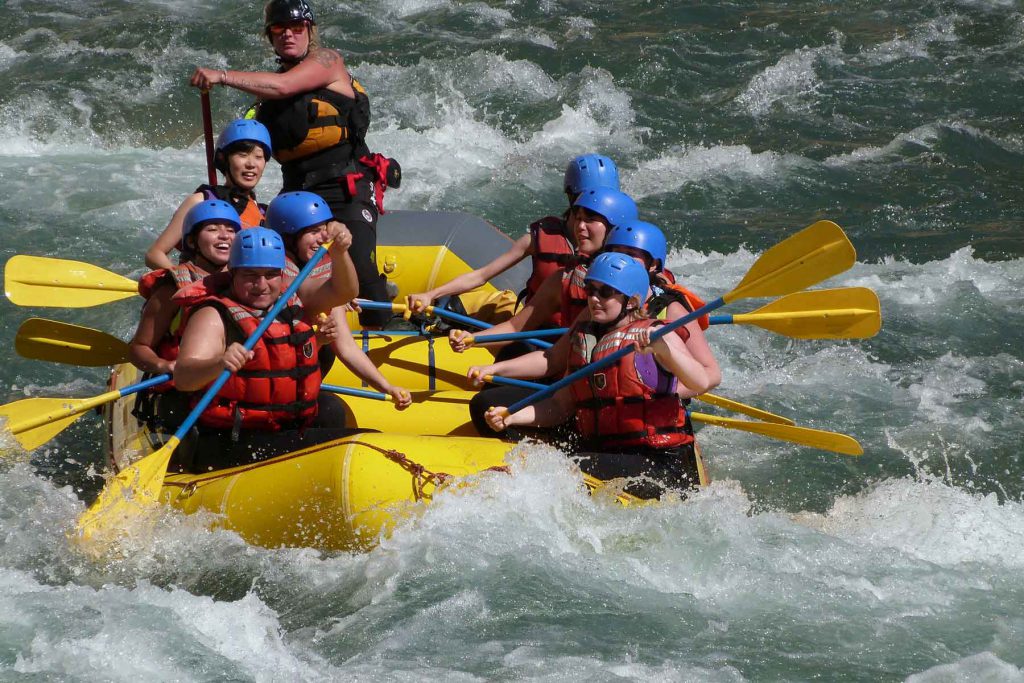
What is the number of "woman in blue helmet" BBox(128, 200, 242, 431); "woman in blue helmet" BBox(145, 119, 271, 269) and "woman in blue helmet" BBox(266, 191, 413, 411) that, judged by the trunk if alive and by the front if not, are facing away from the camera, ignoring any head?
0

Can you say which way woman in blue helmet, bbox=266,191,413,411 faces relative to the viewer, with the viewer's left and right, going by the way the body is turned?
facing the viewer and to the right of the viewer

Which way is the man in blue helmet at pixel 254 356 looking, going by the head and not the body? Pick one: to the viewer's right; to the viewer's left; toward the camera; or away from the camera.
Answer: toward the camera

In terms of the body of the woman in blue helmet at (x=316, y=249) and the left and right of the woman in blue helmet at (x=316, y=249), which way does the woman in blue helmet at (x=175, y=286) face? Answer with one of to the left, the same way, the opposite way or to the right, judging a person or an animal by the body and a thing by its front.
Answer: the same way

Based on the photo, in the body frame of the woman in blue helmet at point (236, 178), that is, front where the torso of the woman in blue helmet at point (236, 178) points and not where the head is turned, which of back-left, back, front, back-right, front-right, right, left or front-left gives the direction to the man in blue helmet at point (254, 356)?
front-right

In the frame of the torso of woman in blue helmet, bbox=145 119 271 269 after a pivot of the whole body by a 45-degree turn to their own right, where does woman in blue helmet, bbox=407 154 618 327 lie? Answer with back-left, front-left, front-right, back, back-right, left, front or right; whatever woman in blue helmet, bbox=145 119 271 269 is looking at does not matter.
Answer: left

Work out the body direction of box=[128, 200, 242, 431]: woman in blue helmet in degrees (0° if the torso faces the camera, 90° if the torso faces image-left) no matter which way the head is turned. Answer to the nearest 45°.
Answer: approximately 315°

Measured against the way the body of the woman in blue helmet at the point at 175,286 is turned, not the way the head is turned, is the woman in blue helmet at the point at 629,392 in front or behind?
in front

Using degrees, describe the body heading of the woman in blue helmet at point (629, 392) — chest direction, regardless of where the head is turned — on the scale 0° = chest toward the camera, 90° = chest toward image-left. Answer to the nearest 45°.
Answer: approximately 45°

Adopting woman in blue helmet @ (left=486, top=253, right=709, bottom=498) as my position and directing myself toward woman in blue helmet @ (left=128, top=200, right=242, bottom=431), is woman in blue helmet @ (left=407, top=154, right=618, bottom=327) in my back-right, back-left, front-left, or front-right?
front-right

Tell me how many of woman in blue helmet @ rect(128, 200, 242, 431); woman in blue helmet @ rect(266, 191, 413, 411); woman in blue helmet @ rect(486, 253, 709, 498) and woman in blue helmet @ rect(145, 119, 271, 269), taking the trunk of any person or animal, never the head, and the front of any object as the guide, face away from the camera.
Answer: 0

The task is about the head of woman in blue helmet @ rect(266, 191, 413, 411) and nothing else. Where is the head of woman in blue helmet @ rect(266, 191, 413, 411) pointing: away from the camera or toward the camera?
toward the camera

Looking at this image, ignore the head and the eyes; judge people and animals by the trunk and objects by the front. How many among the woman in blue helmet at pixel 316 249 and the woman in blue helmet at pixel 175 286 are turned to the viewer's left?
0

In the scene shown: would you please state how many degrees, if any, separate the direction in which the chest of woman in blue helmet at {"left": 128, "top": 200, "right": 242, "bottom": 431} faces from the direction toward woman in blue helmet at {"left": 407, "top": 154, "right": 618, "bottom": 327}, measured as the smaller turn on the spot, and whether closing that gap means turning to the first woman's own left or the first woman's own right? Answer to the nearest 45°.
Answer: approximately 45° to the first woman's own left

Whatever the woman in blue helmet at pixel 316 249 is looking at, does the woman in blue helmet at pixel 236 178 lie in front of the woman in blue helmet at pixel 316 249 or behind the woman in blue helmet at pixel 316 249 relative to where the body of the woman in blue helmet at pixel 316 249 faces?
behind

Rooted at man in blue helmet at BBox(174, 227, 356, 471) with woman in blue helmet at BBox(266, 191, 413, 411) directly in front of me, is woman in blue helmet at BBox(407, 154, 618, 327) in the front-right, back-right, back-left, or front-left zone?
front-right
